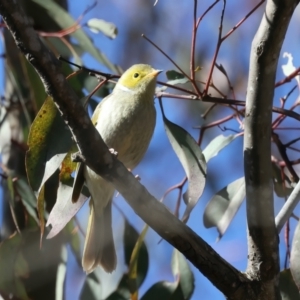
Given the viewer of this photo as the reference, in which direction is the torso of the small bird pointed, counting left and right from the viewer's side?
facing the viewer and to the right of the viewer
